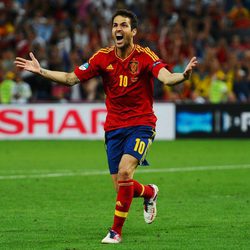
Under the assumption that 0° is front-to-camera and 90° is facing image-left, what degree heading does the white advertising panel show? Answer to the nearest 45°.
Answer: approximately 0°

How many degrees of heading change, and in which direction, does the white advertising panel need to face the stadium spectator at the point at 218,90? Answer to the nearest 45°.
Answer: approximately 90° to its left

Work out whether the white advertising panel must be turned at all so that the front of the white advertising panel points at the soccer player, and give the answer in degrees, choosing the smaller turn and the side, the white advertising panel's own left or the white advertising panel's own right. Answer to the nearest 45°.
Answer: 0° — it already faces them

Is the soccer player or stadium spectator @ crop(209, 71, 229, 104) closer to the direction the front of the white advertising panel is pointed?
the soccer player
